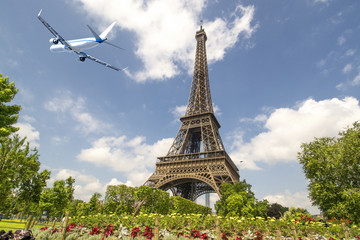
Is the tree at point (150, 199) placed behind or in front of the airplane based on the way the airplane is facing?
behind

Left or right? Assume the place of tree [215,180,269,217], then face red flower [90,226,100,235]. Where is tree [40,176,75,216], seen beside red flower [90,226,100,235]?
right

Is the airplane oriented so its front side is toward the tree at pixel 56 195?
no

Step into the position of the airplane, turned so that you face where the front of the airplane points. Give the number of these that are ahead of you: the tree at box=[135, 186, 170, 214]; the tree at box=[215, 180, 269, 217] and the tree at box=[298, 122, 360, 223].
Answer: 0

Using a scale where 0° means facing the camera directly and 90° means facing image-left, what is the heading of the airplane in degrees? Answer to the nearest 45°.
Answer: approximately 45°

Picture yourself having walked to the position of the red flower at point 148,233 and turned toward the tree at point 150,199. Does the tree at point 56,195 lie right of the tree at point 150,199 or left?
left

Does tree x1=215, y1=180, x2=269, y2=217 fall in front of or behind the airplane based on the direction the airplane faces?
behind

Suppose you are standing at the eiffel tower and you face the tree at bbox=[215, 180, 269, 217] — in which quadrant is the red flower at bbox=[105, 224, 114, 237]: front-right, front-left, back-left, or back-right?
front-right
